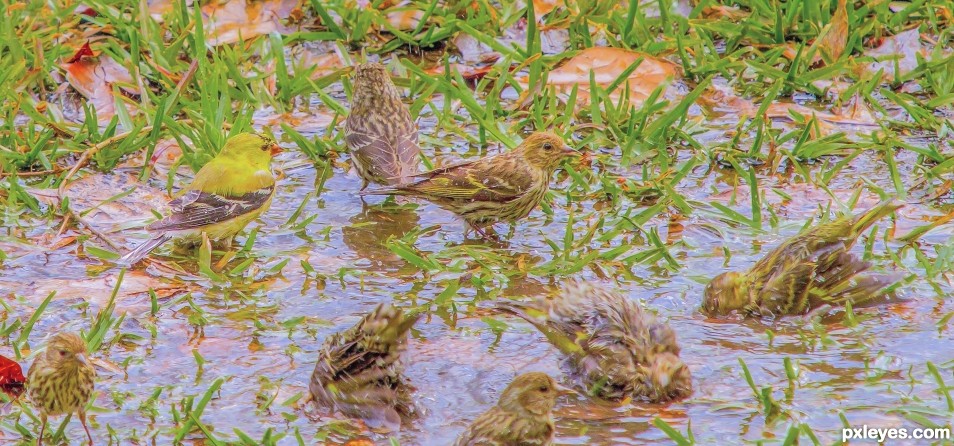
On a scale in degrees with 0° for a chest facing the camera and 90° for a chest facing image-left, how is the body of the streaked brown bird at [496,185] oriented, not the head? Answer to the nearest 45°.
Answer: approximately 270°

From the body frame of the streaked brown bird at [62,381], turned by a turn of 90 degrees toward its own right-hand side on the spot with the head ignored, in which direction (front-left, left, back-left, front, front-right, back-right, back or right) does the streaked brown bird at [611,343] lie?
back

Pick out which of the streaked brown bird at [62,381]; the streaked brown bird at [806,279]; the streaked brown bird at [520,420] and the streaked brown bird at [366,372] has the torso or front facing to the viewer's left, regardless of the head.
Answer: the streaked brown bird at [806,279]

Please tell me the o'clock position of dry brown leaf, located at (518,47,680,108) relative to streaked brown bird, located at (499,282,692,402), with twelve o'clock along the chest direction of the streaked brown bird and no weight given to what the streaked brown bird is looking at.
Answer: The dry brown leaf is roughly at 9 o'clock from the streaked brown bird.

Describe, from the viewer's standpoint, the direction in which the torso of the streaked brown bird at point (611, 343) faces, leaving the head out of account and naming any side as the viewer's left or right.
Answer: facing to the right of the viewer

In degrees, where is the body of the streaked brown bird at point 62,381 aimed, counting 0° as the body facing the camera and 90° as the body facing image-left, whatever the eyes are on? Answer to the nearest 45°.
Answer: approximately 0°

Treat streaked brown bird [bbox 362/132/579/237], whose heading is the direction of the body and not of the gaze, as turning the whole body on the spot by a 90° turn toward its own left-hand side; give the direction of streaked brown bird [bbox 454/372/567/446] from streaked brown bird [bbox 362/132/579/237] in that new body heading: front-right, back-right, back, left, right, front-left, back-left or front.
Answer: back

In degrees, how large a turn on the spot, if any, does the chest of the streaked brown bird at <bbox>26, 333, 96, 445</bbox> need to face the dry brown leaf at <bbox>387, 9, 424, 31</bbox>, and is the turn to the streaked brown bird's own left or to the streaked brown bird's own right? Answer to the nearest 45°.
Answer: approximately 135° to the streaked brown bird's own left

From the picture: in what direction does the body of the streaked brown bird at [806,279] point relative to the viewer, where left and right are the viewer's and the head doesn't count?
facing to the left of the viewer

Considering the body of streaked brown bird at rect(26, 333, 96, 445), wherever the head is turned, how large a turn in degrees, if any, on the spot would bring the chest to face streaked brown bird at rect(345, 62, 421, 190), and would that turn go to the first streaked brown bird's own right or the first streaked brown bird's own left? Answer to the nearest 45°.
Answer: approximately 135° to the first streaked brown bird's own left
